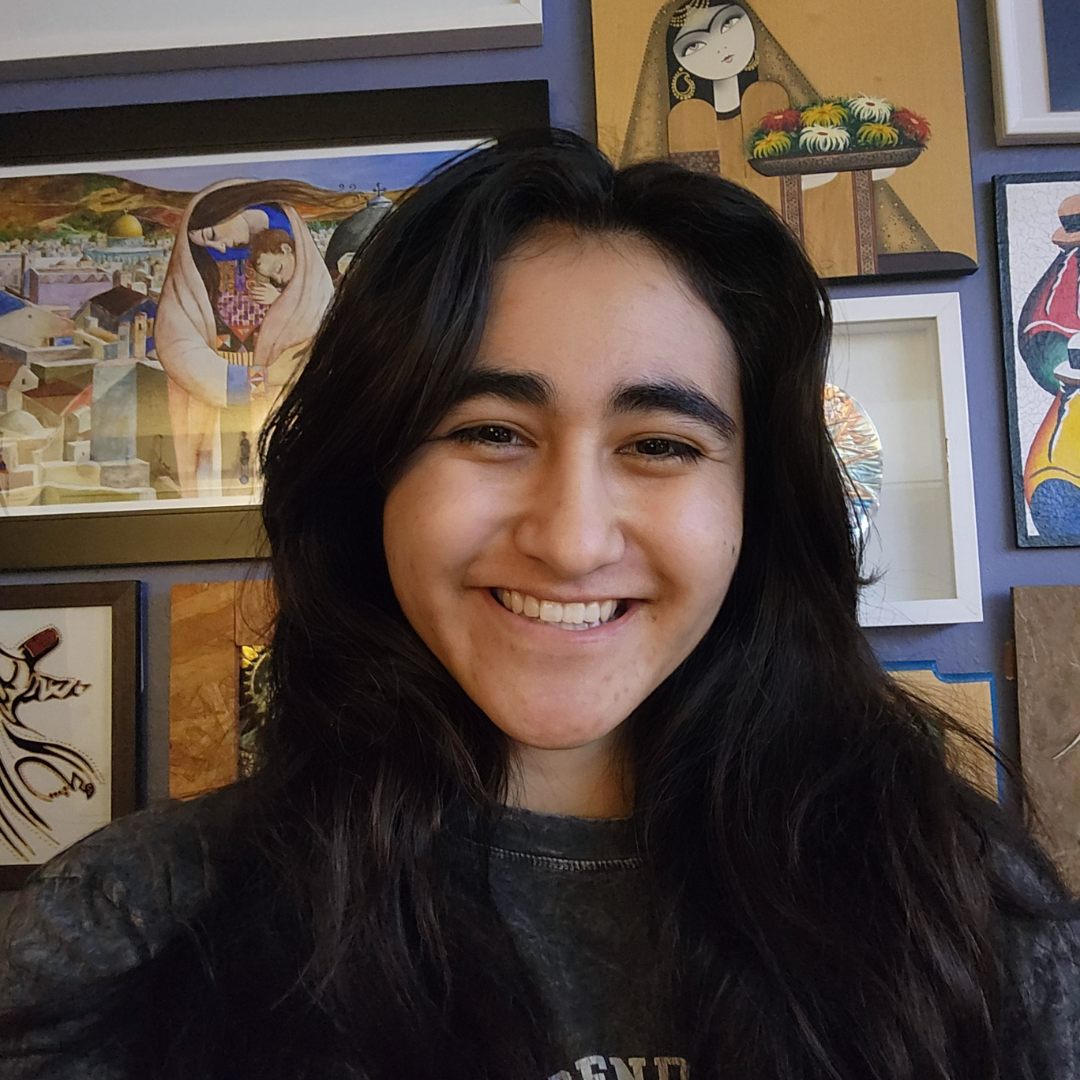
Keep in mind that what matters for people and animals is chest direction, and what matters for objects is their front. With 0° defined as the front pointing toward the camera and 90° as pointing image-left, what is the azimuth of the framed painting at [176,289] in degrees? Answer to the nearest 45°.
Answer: approximately 0°

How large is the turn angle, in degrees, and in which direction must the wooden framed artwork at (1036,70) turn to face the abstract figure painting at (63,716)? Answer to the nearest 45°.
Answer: approximately 45° to its right

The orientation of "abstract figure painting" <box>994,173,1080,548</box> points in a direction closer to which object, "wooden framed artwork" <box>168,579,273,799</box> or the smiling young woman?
the smiling young woman
